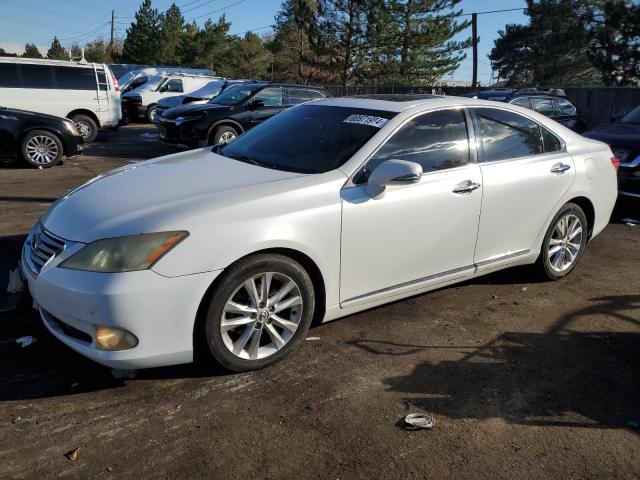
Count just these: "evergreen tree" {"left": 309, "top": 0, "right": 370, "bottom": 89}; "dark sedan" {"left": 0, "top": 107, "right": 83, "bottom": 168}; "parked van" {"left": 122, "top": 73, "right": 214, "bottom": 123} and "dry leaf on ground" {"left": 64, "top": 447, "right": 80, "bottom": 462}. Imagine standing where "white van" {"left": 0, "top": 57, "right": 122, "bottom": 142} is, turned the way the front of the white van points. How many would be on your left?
2

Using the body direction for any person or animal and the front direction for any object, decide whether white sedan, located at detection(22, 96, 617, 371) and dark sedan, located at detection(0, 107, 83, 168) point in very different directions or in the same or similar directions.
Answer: very different directions

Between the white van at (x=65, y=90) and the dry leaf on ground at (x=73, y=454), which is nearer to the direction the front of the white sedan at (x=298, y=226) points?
the dry leaf on ground

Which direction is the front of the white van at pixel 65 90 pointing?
to the viewer's left

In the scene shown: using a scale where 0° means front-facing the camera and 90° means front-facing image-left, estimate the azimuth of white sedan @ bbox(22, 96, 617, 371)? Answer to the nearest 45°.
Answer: approximately 45°

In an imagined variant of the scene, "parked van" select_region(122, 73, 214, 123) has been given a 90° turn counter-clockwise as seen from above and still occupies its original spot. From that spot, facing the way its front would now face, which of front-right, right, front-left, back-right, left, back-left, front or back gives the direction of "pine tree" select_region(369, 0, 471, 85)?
left

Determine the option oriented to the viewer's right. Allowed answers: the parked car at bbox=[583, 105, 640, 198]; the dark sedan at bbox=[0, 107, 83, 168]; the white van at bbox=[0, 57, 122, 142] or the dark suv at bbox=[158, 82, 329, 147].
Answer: the dark sedan at bbox=[0, 107, 83, 168]

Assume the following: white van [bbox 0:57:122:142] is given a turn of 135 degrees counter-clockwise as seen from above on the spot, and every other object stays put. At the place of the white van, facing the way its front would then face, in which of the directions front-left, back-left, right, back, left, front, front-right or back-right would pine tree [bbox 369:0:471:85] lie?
left

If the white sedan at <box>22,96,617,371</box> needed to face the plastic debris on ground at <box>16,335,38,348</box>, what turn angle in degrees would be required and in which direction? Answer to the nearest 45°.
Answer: approximately 45° to its right

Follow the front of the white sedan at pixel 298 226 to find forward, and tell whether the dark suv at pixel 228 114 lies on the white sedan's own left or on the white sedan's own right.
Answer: on the white sedan's own right

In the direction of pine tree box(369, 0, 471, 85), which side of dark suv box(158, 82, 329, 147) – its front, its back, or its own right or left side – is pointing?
back
